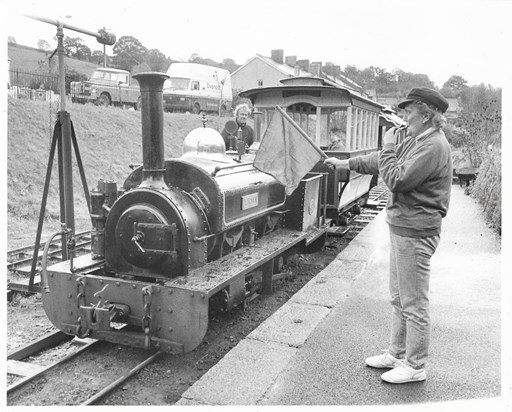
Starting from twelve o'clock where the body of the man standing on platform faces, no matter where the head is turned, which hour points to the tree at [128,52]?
The tree is roughly at 2 o'clock from the man standing on platform.

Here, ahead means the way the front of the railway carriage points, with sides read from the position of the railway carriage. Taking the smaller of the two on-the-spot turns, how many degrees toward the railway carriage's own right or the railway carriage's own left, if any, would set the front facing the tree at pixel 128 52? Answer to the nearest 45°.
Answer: approximately 90° to the railway carriage's own right

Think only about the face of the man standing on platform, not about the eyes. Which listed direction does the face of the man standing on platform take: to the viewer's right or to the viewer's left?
to the viewer's left

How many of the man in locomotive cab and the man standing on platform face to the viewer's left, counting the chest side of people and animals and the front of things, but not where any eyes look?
1

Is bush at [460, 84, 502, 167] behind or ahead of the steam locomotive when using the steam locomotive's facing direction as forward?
behind

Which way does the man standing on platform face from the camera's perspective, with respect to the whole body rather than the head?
to the viewer's left

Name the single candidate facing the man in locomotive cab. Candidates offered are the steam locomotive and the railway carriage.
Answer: the railway carriage

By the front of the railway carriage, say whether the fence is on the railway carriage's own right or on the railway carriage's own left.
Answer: on the railway carriage's own right

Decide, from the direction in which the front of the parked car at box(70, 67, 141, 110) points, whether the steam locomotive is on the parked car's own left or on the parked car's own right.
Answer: on the parked car's own left

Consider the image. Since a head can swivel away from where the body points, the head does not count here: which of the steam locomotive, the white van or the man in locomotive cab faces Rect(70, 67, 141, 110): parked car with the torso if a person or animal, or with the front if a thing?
the white van
